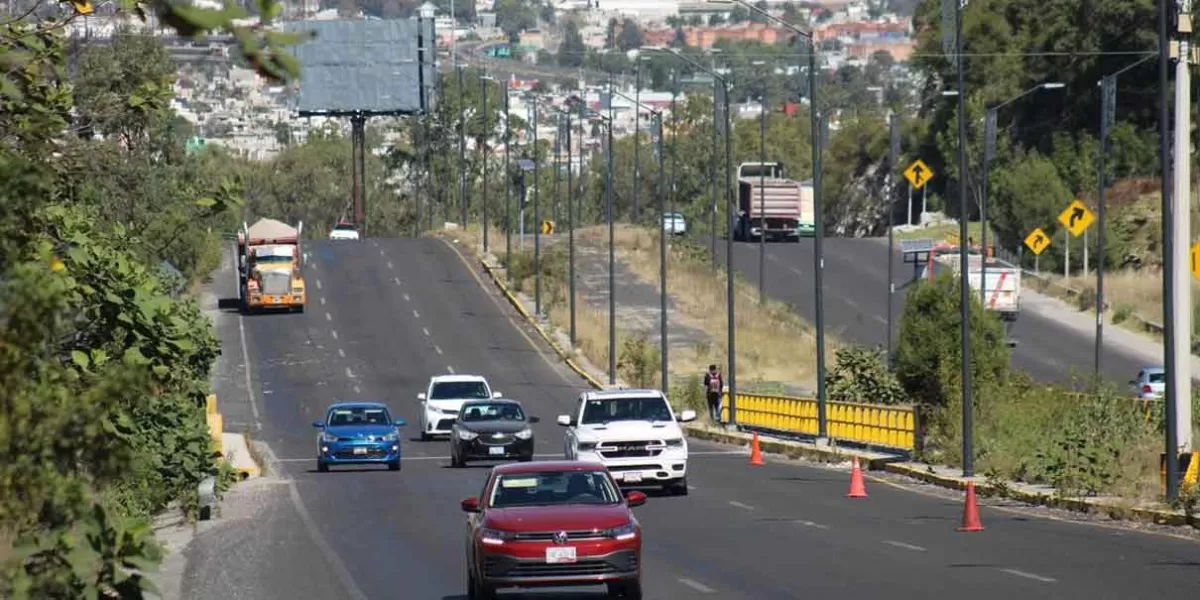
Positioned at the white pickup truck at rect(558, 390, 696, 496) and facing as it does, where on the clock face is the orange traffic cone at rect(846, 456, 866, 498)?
The orange traffic cone is roughly at 9 o'clock from the white pickup truck.

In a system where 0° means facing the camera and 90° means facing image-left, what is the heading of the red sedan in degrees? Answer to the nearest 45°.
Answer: approximately 0°

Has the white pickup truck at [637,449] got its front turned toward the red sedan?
yes

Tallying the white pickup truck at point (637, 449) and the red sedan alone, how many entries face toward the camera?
2

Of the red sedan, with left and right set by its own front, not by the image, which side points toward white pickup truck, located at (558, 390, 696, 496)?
back

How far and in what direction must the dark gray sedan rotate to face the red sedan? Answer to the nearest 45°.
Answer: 0° — it already faces it
